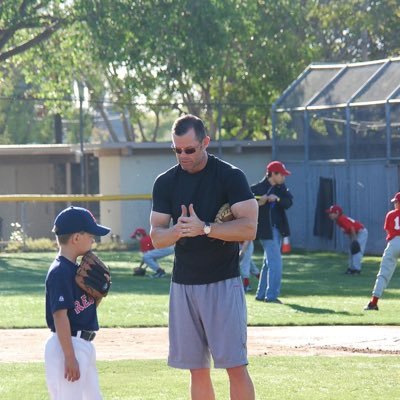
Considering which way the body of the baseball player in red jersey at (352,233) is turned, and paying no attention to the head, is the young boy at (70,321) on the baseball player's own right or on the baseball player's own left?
on the baseball player's own left

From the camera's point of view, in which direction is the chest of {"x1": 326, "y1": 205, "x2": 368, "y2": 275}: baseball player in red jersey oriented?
to the viewer's left

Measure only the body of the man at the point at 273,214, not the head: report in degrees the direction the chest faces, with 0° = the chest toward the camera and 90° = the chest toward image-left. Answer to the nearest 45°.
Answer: approximately 0°

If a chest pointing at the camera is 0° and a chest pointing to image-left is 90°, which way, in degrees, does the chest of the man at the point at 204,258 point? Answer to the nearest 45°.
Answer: approximately 45°

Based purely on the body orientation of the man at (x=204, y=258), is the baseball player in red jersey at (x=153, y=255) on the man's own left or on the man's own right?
on the man's own right

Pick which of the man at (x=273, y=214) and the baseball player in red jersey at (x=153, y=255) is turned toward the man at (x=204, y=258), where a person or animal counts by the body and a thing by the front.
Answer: the man at (x=273, y=214)
